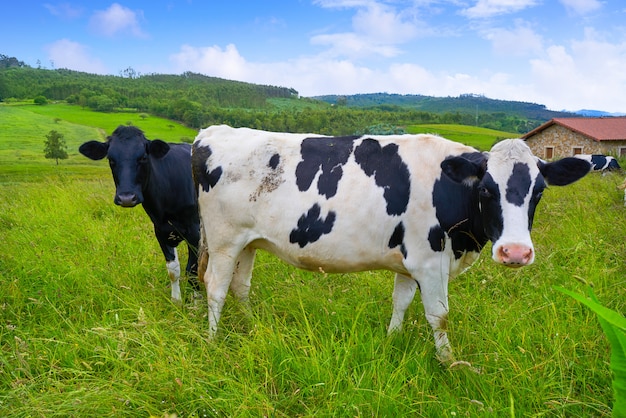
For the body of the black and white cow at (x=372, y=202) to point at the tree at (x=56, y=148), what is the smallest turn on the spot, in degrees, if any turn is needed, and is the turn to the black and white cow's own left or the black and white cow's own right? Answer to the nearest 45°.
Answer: approximately 180°

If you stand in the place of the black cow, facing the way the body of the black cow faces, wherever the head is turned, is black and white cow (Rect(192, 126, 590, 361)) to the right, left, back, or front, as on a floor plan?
left

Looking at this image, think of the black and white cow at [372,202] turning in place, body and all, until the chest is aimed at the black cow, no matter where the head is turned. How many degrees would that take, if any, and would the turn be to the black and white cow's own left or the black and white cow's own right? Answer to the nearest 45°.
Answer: approximately 180°

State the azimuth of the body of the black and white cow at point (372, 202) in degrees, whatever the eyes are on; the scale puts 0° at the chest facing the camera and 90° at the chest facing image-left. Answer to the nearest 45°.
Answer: approximately 315°

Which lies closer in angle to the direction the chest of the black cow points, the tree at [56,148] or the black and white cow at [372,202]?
the black and white cow

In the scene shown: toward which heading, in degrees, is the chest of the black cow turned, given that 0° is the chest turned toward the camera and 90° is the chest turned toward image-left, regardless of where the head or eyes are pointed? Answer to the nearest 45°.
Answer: approximately 45°
